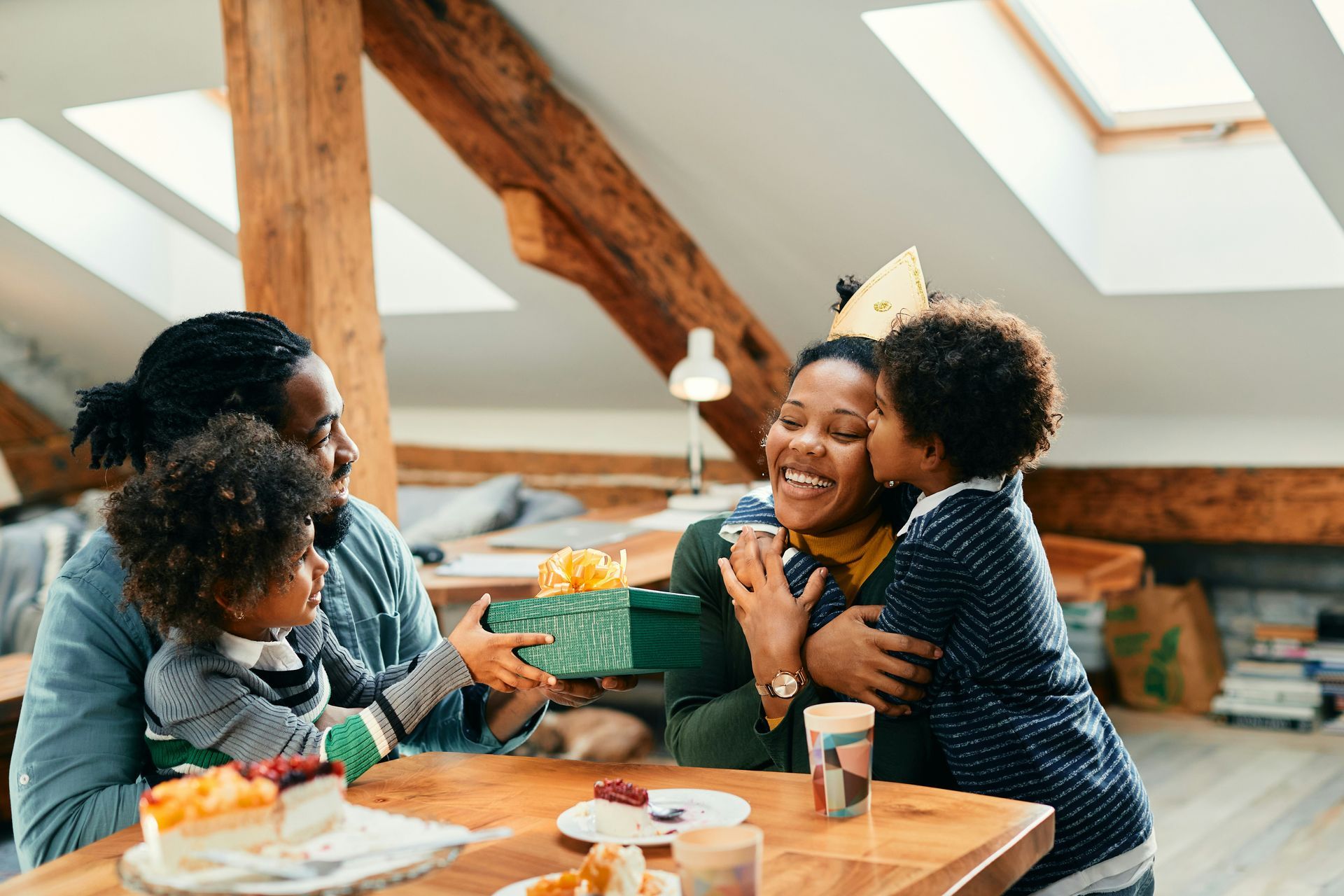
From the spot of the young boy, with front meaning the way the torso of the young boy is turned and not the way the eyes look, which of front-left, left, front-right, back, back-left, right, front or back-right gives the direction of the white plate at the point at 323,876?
front-left

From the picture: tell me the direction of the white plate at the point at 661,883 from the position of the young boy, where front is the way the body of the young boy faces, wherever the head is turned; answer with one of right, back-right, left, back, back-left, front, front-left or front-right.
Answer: front-left

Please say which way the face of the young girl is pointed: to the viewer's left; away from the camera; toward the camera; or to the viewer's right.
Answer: to the viewer's right

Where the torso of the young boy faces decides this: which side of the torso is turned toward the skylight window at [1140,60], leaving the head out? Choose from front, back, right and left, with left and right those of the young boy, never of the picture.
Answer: right

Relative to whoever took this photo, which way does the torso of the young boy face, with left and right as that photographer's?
facing to the left of the viewer

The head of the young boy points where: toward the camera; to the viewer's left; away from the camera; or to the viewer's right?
to the viewer's left

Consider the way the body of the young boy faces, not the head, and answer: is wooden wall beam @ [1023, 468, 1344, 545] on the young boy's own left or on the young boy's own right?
on the young boy's own right

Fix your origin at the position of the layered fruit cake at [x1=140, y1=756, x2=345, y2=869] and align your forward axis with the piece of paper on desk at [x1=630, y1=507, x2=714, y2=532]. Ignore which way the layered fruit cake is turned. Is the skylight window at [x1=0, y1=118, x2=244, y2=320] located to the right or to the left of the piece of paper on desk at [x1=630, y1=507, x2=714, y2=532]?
left

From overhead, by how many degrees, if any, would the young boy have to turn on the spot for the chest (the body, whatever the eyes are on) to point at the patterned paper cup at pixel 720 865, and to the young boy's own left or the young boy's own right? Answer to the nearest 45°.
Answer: approximately 45° to the young boy's own left

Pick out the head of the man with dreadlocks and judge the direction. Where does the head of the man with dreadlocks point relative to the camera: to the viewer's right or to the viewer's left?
to the viewer's right

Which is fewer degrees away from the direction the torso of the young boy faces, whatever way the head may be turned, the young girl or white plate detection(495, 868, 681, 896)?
the young girl

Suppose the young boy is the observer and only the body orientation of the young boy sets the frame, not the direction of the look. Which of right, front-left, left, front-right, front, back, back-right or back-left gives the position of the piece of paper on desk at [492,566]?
front-right

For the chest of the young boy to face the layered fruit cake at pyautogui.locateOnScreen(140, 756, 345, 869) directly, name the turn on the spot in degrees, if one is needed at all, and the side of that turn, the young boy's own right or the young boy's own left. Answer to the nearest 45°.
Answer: approximately 45° to the young boy's own left

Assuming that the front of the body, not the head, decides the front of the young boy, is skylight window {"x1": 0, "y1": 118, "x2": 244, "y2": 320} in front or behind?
in front
